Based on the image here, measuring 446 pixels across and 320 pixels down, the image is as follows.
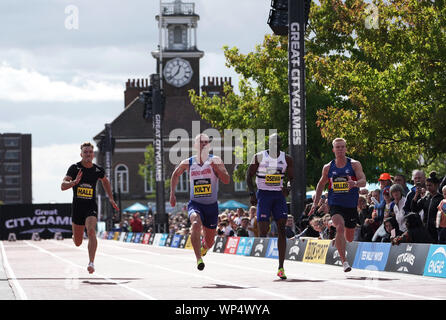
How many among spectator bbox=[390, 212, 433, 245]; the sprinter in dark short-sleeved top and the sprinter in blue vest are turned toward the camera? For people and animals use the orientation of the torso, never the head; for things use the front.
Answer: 2

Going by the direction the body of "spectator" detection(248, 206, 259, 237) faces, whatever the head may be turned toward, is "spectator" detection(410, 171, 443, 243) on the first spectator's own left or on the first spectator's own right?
on the first spectator's own left

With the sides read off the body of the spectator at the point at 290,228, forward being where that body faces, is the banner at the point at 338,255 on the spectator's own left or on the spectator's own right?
on the spectator's own left

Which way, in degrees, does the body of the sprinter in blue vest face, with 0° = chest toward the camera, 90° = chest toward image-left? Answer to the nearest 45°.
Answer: approximately 0°

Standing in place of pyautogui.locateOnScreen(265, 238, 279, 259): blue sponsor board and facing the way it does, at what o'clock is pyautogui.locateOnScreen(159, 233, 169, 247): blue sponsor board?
pyautogui.locateOnScreen(159, 233, 169, 247): blue sponsor board is roughly at 4 o'clock from pyautogui.locateOnScreen(265, 238, 279, 259): blue sponsor board.

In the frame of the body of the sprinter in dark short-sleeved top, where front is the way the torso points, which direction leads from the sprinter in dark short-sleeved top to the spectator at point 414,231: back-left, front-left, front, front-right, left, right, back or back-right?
left

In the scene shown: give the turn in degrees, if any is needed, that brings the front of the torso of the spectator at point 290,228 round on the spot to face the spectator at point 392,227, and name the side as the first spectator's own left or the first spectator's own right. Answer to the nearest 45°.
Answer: approximately 45° to the first spectator's own left

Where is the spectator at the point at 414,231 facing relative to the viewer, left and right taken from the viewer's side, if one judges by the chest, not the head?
facing to the left of the viewer

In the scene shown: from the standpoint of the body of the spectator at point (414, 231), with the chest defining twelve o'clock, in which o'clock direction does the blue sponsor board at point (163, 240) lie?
The blue sponsor board is roughly at 2 o'clock from the spectator.
